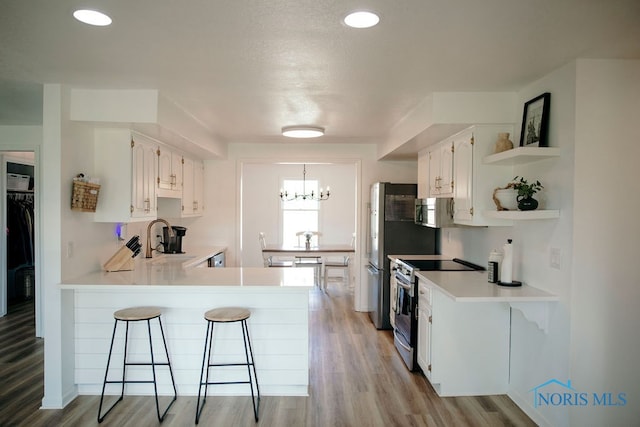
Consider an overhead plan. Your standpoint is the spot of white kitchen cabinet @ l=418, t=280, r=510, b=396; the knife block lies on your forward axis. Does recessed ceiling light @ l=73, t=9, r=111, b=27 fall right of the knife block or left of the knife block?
left

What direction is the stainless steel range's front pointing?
to the viewer's left

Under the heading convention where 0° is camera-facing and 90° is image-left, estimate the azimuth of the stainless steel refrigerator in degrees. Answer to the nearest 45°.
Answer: approximately 90°

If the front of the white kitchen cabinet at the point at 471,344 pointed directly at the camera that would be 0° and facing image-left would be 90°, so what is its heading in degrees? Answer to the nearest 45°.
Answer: approximately 90°

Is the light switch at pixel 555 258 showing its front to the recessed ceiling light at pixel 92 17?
yes

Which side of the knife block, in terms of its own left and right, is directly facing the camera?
right

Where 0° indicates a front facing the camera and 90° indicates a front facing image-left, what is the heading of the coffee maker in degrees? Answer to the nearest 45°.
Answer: approximately 315°
